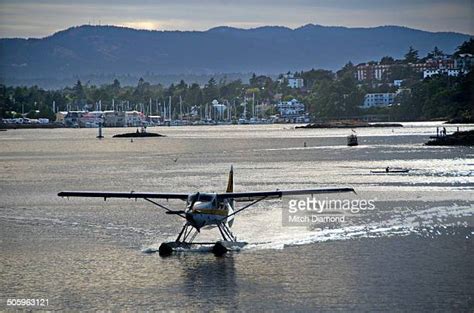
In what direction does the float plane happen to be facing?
toward the camera
